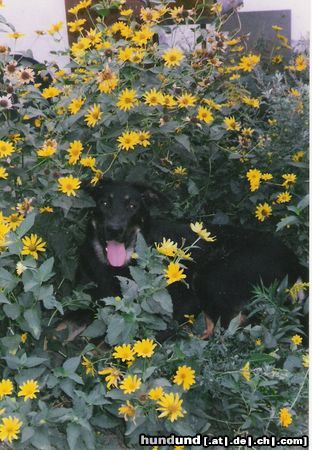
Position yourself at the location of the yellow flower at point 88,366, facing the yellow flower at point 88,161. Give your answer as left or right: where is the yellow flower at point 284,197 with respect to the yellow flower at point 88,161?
right

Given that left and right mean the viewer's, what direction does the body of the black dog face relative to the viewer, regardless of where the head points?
facing to the left of the viewer

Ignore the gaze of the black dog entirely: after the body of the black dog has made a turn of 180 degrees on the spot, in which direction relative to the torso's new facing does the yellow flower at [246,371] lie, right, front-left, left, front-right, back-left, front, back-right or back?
right

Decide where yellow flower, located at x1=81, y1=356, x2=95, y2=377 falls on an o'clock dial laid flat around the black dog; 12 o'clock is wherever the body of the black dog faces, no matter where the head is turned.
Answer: The yellow flower is roughly at 10 o'clock from the black dog.

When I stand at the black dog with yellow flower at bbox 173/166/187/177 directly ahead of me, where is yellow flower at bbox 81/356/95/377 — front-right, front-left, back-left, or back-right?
back-left
